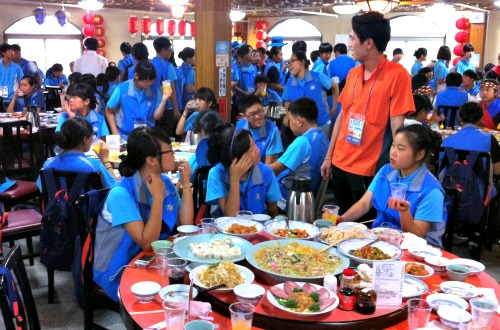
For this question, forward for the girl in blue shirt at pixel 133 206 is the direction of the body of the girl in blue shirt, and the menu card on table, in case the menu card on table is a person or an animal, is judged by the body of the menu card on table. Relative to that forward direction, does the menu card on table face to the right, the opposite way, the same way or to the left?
to the right

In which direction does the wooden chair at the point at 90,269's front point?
to the viewer's right

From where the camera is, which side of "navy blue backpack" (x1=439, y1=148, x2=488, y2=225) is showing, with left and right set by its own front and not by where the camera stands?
front

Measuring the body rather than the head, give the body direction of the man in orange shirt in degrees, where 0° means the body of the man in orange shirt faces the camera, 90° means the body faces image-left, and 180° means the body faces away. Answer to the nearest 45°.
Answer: approximately 45°

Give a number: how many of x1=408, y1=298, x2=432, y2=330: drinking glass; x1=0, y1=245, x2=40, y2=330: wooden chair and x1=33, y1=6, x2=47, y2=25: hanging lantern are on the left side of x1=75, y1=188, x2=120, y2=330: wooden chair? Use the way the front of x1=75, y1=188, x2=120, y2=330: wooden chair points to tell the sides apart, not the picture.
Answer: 1

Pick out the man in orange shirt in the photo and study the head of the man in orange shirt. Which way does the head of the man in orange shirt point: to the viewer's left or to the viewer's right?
to the viewer's left

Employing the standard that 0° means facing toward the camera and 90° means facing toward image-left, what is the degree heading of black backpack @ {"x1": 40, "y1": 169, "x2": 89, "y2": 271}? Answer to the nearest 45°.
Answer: approximately 0°

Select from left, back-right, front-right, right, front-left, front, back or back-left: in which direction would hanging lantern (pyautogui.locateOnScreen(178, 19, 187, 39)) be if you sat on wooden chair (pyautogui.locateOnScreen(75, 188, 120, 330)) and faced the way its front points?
left

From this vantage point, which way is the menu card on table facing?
toward the camera

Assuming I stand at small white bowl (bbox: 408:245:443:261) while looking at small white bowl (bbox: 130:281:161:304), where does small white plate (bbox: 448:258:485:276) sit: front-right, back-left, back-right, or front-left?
back-left

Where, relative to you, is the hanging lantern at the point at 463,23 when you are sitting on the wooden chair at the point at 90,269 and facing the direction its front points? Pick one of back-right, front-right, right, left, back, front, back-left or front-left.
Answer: front-left

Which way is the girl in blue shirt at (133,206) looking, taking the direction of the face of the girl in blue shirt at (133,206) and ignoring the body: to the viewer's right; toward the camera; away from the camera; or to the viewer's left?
to the viewer's right

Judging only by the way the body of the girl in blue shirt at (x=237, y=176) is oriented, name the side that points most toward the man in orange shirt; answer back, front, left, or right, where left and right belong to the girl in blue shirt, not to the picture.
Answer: left

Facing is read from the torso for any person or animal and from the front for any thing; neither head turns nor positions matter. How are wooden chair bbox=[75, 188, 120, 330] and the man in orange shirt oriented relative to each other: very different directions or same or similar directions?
very different directions

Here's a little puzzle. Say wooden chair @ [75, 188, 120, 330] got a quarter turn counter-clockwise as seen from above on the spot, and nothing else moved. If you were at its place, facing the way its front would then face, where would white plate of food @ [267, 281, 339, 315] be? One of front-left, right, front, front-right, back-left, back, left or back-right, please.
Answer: back-right

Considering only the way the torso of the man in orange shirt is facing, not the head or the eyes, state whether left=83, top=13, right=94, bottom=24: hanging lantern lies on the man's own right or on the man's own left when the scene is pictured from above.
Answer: on the man's own right
